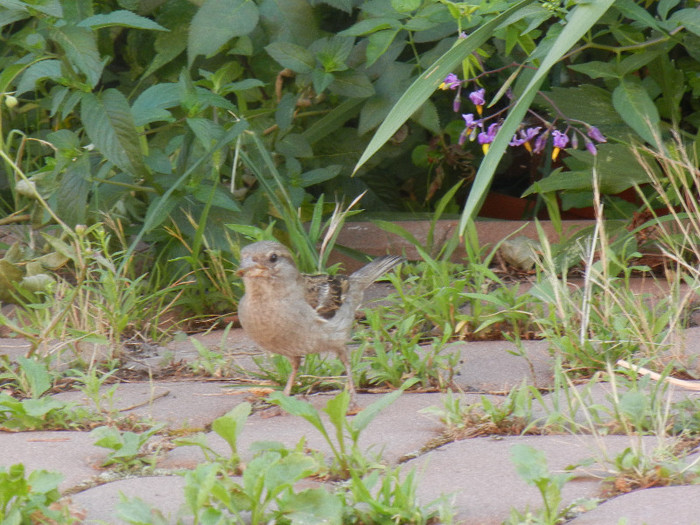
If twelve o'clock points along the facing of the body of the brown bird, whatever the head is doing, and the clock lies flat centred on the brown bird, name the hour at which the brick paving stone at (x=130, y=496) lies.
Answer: The brick paving stone is roughly at 11 o'clock from the brown bird.

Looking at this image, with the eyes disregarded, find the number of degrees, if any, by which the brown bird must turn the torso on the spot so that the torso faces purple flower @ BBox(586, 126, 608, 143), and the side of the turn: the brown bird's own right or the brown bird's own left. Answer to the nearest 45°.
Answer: approximately 180°

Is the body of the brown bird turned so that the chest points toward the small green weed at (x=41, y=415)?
yes

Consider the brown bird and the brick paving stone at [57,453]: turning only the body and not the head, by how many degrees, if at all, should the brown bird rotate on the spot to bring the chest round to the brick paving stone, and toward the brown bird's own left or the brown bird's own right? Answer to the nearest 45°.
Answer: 0° — it already faces it

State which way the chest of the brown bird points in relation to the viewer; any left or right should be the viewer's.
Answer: facing the viewer and to the left of the viewer

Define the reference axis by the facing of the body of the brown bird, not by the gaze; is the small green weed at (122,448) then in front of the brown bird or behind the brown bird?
in front

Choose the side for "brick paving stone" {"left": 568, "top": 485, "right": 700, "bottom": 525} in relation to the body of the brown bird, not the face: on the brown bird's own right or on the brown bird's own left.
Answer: on the brown bird's own left
